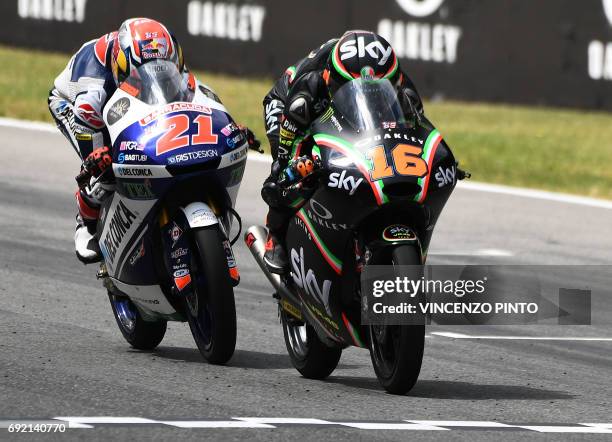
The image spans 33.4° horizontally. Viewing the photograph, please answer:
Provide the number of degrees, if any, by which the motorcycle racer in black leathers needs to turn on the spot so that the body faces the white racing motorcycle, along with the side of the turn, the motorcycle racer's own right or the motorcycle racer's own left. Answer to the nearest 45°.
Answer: approximately 135° to the motorcycle racer's own right

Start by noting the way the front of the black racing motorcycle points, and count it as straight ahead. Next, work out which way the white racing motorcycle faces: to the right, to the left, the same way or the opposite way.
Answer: the same way

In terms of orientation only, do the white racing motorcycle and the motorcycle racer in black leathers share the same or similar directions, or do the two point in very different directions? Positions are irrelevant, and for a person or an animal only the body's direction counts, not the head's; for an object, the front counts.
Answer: same or similar directions

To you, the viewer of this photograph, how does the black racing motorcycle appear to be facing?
facing the viewer and to the right of the viewer

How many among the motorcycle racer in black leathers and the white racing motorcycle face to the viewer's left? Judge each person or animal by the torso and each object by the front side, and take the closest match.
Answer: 0
